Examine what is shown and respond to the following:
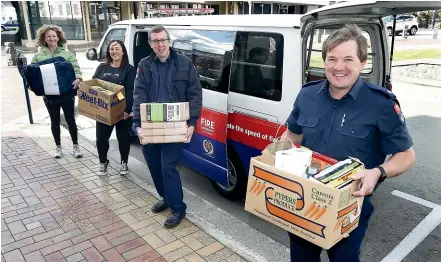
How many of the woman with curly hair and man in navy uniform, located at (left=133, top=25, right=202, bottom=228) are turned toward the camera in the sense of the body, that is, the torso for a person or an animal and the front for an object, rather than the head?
2

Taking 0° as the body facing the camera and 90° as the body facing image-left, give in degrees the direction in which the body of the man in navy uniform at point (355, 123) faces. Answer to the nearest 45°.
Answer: approximately 45°

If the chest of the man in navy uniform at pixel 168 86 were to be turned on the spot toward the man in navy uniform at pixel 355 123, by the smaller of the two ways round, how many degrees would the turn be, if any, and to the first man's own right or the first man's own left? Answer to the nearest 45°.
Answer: approximately 45° to the first man's own left

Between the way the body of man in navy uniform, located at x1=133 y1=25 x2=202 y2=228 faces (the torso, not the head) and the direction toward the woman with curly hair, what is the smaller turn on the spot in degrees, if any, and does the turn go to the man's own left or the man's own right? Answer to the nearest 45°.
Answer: approximately 135° to the man's own right

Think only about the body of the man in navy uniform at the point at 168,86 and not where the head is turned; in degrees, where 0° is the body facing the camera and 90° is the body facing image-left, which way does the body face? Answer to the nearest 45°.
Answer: approximately 0°

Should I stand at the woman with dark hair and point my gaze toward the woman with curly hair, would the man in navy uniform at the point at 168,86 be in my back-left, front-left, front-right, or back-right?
back-left

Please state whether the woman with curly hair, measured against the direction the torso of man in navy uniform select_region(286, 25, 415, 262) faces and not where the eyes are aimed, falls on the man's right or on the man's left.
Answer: on the man's right
